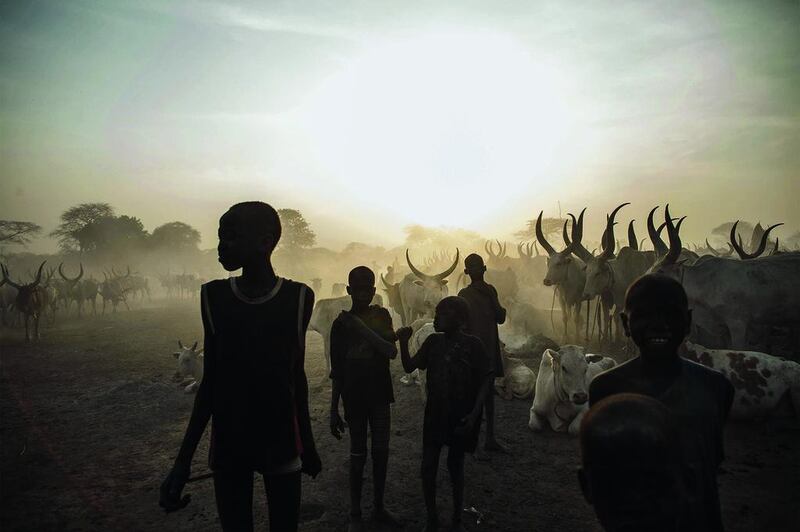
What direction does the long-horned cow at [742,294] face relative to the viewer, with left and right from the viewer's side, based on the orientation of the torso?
facing to the left of the viewer

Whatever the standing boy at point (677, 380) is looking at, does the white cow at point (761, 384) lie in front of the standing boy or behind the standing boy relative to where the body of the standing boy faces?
behind

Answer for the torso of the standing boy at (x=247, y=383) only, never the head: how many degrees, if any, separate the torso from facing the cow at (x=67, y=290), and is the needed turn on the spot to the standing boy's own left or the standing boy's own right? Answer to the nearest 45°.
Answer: approximately 180°

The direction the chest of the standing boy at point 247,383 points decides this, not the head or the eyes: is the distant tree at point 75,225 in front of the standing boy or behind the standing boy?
behind

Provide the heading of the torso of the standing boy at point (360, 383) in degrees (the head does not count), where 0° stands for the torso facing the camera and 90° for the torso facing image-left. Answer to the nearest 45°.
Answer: approximately 0°

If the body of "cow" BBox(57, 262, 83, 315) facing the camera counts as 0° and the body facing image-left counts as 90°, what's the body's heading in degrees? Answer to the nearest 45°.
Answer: approximately 0°
